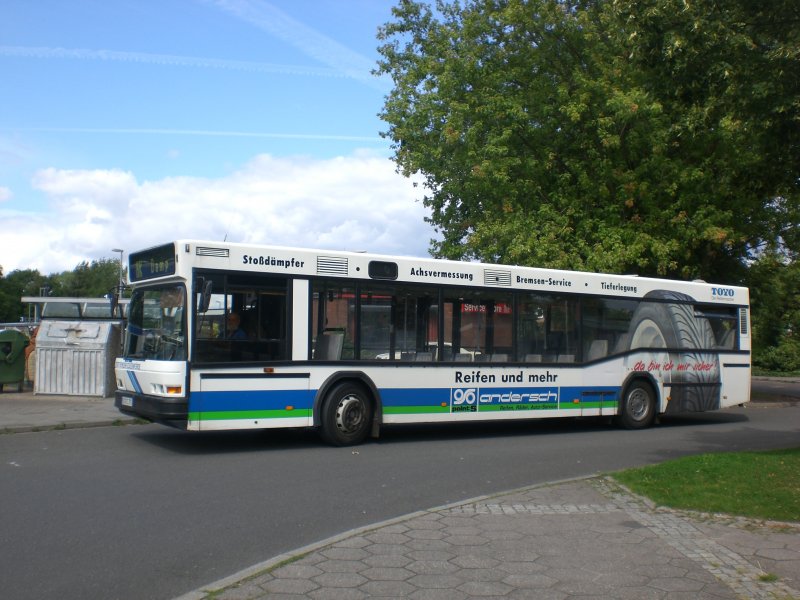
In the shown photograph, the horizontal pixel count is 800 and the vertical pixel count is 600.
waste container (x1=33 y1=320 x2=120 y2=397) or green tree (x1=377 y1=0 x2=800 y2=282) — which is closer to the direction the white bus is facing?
the waste container

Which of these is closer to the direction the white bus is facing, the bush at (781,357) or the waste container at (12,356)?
the waste container

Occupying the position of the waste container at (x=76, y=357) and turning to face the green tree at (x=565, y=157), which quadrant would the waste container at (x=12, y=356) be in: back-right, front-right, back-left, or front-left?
back-left

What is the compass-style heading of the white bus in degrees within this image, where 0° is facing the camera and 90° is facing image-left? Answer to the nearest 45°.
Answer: approximately 45°

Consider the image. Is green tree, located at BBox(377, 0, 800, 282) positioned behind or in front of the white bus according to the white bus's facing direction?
behind

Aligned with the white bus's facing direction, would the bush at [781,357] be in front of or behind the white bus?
behind

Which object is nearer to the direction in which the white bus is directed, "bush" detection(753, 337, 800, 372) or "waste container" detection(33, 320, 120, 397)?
the waste container
